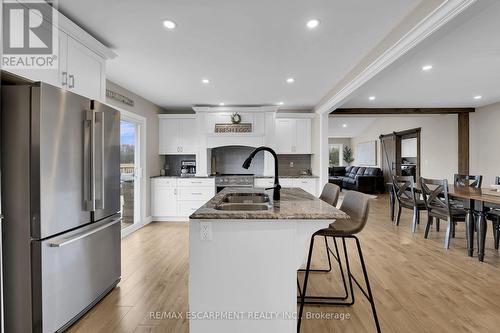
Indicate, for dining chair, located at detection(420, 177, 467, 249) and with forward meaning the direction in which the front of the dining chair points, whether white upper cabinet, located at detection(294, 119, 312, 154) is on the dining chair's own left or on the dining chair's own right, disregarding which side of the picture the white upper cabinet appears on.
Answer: on the dining chair's own left

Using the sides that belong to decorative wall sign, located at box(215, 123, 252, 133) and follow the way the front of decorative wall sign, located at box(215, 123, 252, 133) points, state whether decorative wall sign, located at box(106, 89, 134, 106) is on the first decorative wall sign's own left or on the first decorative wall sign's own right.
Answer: on the first decorative wall sign's own right

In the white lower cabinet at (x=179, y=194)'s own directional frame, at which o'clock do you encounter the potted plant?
The potted plant is roughly at 8 o'clock from the white lower cabinet.

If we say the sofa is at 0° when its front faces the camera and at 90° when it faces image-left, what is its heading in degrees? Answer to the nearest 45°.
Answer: approximately 45°

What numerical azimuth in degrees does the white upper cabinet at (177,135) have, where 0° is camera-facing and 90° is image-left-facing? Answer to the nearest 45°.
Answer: approximately 0°

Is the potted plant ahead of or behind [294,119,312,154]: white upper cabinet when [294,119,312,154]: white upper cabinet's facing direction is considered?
behind

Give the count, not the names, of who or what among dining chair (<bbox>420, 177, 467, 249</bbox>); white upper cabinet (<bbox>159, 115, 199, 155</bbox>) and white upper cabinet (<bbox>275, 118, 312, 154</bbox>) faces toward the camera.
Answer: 2

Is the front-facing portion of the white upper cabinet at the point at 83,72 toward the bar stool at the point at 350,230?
yes

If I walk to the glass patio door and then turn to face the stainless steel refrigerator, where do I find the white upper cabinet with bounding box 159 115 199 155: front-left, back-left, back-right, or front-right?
back-left

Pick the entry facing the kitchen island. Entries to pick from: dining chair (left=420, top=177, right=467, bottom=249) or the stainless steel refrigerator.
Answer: the stainless steel refrigerator

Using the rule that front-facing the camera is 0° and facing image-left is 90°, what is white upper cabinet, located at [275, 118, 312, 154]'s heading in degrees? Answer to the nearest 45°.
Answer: approximately 0°
